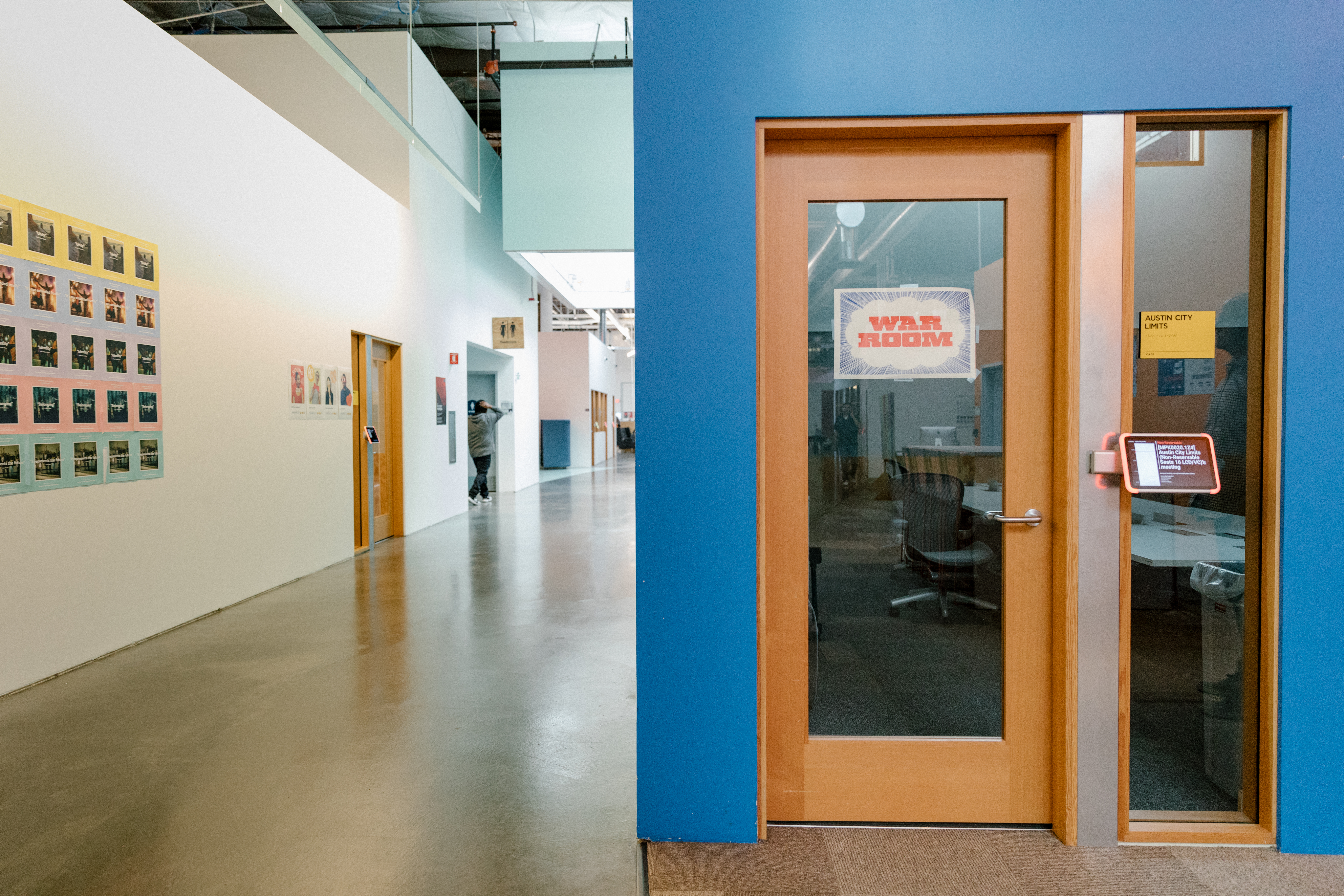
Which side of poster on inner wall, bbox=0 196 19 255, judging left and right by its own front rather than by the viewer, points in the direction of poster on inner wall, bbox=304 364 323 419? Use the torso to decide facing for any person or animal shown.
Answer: left

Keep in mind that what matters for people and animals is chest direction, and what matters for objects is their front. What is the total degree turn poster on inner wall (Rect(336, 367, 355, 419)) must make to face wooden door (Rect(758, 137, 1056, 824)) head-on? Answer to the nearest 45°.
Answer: approximately 45° to its right

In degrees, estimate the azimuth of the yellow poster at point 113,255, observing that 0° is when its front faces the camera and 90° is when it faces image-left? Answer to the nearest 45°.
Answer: approximately 315°

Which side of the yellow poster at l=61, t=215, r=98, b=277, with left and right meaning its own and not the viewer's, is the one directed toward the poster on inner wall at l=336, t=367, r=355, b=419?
left

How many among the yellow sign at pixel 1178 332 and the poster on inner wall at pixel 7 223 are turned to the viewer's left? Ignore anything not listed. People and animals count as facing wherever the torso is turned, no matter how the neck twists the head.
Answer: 0

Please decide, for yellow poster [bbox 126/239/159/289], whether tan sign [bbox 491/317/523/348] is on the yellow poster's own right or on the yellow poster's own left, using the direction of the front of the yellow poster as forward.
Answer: on the yellow poster's own left
